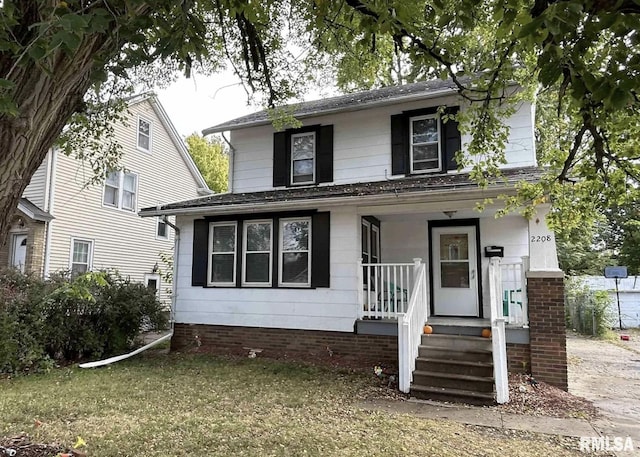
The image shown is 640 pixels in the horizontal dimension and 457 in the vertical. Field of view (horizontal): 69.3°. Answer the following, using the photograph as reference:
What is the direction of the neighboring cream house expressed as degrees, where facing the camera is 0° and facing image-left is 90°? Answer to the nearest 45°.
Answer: approximately 45°

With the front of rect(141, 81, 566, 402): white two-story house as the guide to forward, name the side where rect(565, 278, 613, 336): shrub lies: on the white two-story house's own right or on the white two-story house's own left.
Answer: on the white two-story house's own left

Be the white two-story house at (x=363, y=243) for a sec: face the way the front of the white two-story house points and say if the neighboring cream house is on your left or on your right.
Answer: on your right

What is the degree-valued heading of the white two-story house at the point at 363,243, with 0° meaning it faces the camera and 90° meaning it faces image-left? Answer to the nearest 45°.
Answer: approximately 0°

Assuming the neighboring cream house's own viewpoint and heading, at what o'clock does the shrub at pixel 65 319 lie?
The shrub is roughly at 11 o'clock from the neighboring cream house.

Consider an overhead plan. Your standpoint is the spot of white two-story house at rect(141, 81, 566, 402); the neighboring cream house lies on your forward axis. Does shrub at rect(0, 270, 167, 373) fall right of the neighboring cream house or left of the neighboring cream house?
left

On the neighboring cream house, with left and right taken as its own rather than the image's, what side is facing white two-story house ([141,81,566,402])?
left
